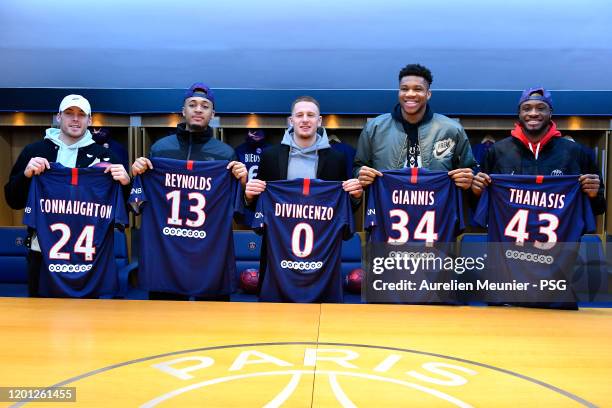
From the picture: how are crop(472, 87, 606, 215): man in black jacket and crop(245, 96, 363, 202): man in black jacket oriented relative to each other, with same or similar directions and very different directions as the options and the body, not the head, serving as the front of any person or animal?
same or similar directions

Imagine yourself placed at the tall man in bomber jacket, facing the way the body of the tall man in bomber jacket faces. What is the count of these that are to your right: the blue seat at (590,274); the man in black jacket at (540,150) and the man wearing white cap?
1

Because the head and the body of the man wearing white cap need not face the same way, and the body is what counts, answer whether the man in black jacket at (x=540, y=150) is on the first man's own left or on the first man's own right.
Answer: on the first man's own left

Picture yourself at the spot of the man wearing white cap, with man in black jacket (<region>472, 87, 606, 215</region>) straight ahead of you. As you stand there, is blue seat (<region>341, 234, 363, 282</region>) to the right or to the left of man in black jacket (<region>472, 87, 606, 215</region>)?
left

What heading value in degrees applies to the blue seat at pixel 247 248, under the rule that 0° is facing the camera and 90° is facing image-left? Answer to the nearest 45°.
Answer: approximately 0°

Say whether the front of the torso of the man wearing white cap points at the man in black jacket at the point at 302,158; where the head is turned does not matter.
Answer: no

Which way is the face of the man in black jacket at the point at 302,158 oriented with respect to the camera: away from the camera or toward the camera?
toward the camera

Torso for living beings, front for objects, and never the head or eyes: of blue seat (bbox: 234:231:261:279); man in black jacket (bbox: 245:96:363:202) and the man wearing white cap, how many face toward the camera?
3

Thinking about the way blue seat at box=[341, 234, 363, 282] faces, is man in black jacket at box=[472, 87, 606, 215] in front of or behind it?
in front

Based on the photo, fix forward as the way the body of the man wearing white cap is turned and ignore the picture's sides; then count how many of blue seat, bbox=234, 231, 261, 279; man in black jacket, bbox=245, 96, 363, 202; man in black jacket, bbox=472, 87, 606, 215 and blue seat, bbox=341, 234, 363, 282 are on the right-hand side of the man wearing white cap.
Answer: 0

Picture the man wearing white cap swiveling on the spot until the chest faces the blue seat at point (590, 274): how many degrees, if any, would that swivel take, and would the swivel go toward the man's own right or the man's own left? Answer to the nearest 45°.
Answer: approximately 90° to the man's own left

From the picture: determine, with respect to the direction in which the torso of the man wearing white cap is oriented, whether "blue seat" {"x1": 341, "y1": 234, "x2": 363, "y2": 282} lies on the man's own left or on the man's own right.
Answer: on the man's own left

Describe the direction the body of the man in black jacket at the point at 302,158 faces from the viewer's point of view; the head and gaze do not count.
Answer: toward the camera

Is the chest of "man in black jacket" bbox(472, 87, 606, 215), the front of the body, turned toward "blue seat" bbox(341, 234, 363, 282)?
no

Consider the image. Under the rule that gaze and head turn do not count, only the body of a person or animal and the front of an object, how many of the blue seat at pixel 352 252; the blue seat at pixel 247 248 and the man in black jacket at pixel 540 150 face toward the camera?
3

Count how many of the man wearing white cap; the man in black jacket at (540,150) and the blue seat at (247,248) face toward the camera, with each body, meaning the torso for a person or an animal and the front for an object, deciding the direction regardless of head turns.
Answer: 3

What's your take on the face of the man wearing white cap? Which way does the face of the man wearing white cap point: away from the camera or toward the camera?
toward the camera

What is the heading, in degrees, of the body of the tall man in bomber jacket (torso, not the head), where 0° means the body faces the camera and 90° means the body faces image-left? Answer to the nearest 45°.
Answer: approximately 0°
